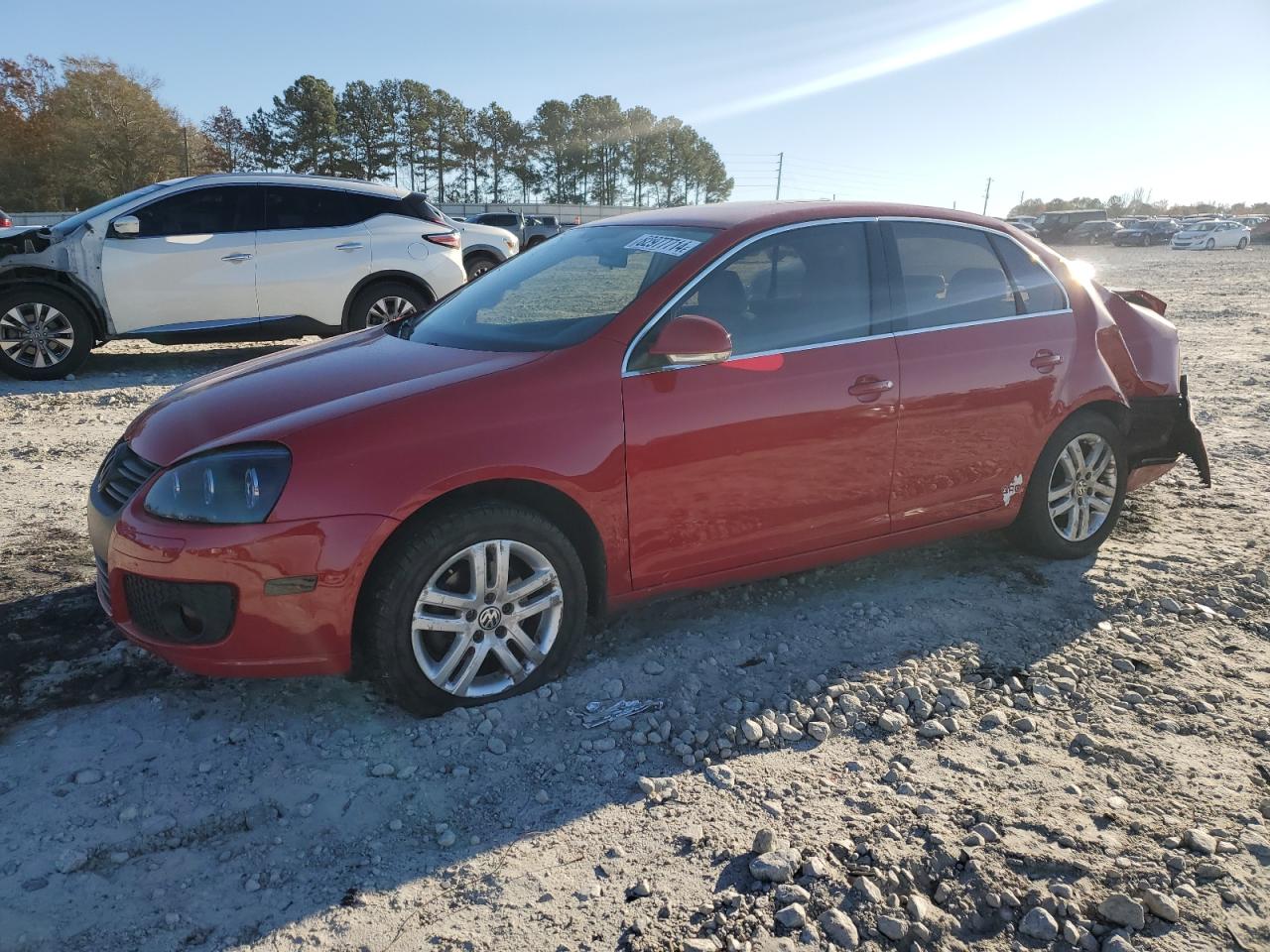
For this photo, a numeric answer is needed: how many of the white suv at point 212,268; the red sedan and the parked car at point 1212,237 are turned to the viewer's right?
0

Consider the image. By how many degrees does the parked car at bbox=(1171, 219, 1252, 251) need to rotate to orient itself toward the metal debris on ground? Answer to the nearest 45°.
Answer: approximately 45° to its left

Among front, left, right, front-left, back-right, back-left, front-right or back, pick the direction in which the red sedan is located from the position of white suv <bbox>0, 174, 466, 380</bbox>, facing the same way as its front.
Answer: left

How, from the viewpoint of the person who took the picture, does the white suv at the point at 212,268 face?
facing to the left of the viewer

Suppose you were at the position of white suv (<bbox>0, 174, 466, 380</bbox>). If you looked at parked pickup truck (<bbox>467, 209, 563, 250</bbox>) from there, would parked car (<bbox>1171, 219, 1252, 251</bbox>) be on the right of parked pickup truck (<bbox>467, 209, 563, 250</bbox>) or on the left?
right

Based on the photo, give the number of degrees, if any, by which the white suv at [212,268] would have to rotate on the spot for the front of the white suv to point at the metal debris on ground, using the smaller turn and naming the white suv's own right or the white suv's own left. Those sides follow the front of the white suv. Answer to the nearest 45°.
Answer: approximately 90° to the white suv's own left

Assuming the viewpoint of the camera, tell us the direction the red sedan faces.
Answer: facing the viewer and to the left of the viewer

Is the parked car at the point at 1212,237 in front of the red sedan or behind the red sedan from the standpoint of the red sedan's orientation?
behind

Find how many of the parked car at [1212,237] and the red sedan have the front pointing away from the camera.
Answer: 0

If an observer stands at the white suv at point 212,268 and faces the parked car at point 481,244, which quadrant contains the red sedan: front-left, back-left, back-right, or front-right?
back-right

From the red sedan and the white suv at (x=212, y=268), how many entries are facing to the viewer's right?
0

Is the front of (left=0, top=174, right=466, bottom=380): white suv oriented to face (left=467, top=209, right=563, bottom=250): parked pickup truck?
no

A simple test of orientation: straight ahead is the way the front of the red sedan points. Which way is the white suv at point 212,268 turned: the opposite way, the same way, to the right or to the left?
the same way

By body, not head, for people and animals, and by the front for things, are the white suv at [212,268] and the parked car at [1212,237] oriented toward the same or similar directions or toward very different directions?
same or similar directions

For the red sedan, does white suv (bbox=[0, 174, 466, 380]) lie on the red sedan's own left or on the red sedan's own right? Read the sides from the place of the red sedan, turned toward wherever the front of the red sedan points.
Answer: on the red sedan's own right

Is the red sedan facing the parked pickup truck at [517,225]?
no

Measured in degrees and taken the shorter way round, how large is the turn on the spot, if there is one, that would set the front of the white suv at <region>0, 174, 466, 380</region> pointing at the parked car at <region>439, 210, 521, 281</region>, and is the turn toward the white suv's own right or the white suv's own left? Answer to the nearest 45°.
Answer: approximately 135° to the white suv's own right

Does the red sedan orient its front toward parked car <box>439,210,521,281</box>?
no
